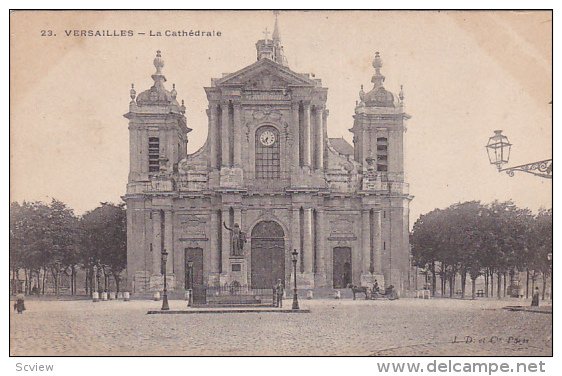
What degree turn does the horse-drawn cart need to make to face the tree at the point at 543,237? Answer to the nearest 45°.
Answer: approximately 135° to its left

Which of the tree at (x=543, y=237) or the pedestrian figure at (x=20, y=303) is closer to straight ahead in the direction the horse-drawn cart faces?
the pedestrian figure

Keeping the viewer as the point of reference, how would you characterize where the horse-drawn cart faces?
facing to the left of the viewer

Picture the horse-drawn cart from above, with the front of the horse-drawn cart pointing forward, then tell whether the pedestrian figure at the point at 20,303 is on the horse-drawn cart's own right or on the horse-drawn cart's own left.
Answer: on the horse-drawn cart's own left
